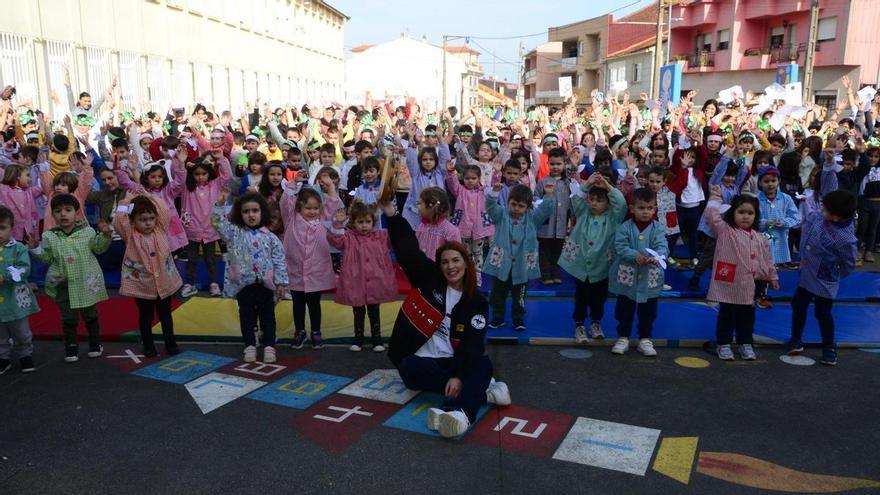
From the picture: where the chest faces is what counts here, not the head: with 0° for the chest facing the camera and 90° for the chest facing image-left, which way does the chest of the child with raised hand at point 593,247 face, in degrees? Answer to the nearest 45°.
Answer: approximately 0°

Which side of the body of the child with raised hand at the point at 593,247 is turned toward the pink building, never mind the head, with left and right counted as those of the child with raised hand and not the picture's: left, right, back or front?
back

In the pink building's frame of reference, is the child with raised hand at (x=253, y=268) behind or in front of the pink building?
in front

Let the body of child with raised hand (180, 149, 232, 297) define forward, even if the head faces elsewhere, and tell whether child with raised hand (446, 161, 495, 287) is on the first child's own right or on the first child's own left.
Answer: on the first child's own left

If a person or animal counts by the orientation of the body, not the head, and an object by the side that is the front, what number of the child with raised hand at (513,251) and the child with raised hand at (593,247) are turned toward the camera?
2

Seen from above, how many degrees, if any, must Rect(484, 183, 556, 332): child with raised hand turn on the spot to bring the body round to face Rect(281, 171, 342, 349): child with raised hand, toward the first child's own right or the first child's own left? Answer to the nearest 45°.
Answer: approximately 90° to the first child's own right
